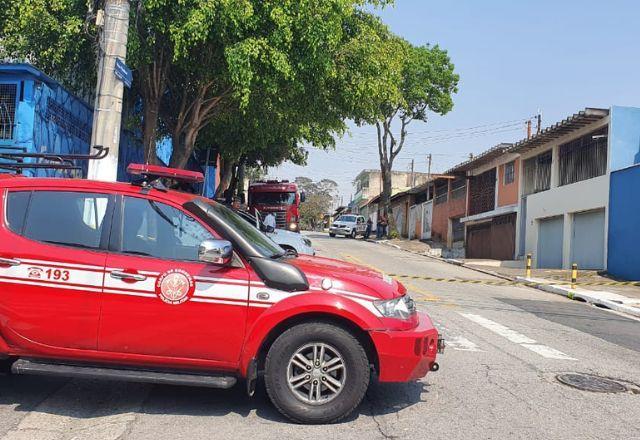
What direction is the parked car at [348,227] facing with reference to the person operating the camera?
facing the viewer and to the left of the viewer

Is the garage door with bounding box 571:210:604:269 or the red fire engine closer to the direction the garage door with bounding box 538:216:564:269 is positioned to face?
the red fire engine

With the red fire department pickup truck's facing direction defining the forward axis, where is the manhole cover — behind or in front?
in front

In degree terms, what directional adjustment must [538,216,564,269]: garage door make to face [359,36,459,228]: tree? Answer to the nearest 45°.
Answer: approximately 90° to its right

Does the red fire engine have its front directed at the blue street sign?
yes

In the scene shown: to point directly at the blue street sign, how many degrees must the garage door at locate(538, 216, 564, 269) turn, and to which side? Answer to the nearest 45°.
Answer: approximately 45° to its left

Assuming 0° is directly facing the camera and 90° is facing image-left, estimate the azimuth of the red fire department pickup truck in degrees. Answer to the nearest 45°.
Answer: approximately 270°

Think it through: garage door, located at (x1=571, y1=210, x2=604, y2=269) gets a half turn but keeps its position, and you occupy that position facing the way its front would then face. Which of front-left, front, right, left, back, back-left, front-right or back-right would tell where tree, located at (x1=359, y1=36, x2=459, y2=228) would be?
left

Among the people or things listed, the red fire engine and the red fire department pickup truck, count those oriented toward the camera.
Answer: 1

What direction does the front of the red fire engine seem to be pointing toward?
toward the camera

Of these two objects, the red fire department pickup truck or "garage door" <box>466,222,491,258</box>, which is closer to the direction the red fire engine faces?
the red fire department pickup truck

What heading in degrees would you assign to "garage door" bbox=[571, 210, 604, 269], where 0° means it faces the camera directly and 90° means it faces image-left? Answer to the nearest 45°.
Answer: approximately 45°
